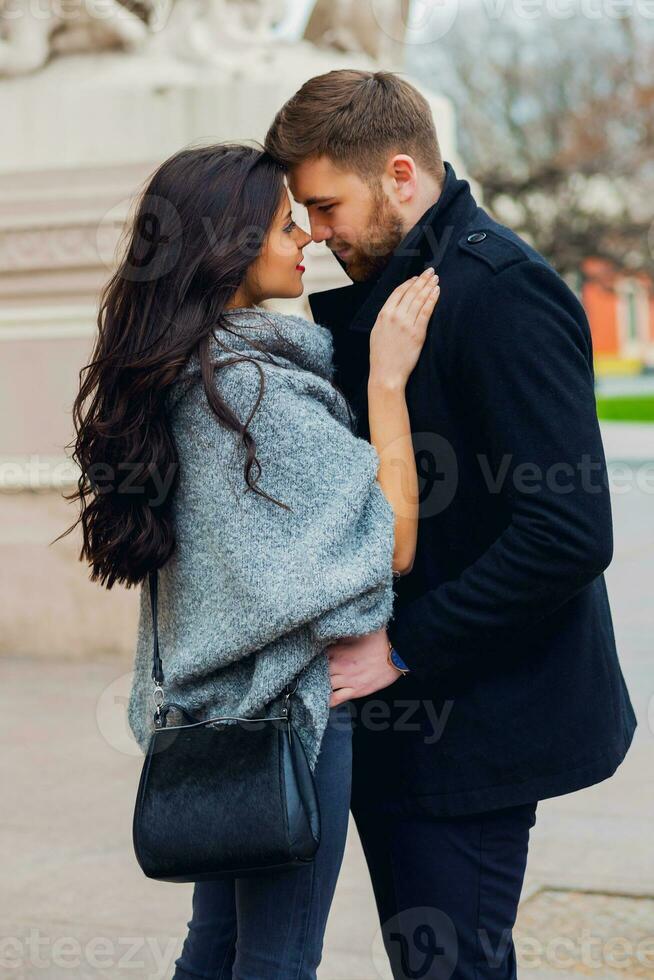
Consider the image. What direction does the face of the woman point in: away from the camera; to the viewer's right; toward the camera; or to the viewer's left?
to the viewer's right

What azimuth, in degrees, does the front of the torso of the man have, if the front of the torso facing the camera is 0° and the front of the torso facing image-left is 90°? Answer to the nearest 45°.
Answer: approximately 90°
